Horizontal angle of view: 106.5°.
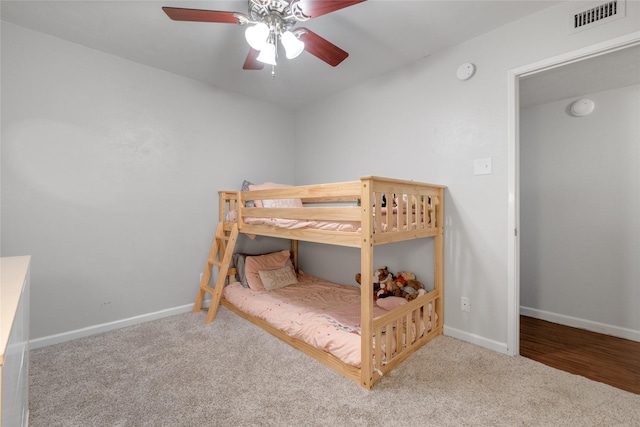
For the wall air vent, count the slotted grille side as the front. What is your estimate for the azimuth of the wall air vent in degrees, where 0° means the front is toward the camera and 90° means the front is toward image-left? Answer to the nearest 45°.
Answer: approximately 45°

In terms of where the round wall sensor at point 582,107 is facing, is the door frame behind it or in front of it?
in front

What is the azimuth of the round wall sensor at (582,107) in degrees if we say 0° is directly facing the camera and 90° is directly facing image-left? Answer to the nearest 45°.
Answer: approximately 45°

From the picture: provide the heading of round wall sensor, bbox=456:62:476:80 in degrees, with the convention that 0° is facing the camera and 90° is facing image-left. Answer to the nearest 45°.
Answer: approximately 45°
